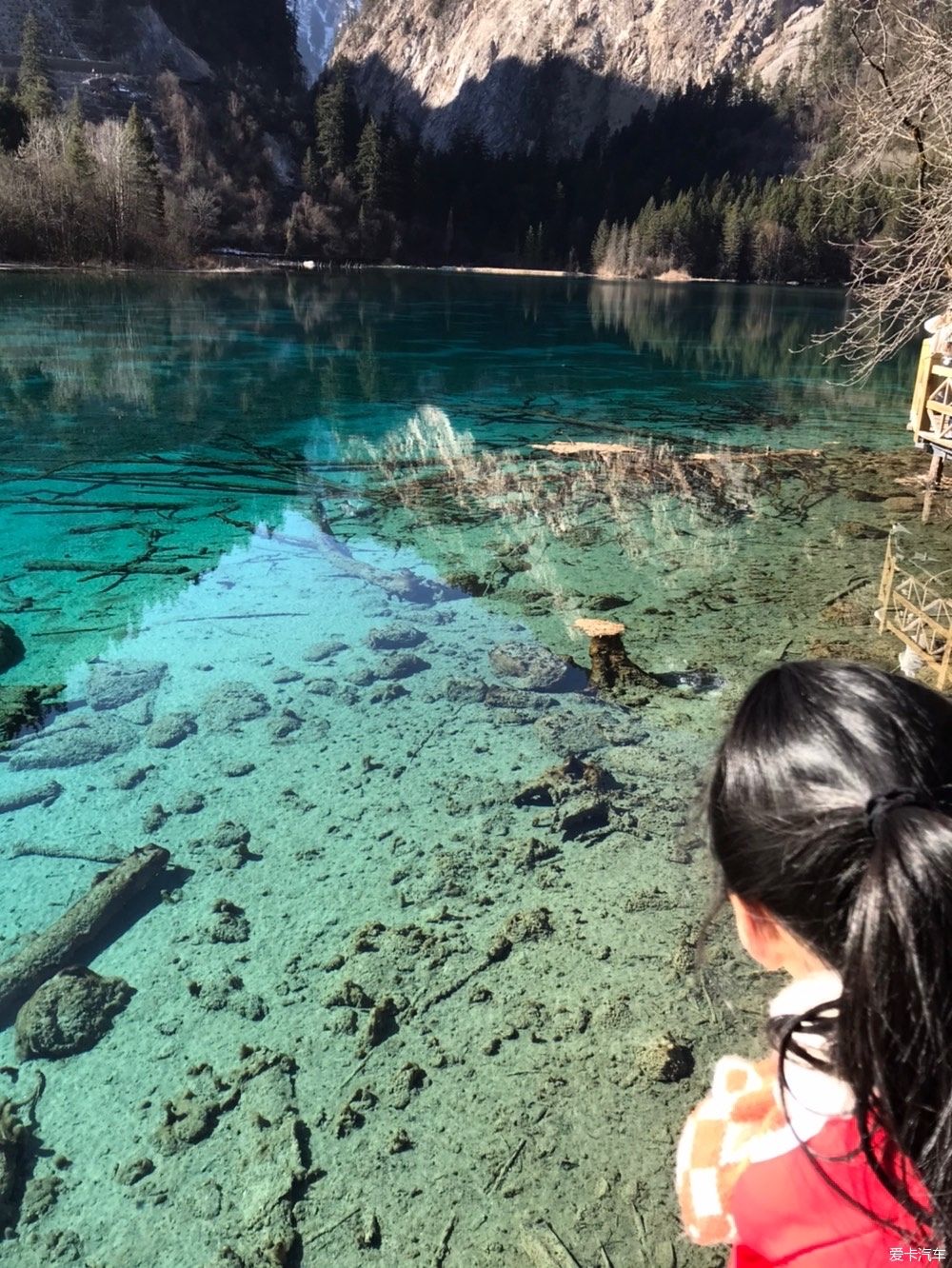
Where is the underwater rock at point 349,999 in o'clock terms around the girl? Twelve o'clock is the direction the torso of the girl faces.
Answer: The underwater rock is roughly at 12 o'clock from the girl.

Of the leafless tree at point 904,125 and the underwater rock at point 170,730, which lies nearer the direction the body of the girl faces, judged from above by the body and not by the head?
the underwater rock

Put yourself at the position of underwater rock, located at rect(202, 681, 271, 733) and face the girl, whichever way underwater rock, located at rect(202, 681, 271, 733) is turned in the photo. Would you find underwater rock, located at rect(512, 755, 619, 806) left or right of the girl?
left

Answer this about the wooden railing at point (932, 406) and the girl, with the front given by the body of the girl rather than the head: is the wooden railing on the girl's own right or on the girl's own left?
on the girl's own right

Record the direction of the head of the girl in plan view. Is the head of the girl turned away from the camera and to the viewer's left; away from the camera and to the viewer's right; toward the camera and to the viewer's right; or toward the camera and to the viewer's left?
away from the camera and to the viewer's left

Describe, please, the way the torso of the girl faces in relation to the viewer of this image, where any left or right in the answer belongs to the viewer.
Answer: facing away from the viewer and to the left of the viewer

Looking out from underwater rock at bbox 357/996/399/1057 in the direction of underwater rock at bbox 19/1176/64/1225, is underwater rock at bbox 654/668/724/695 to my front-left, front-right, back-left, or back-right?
back-right
